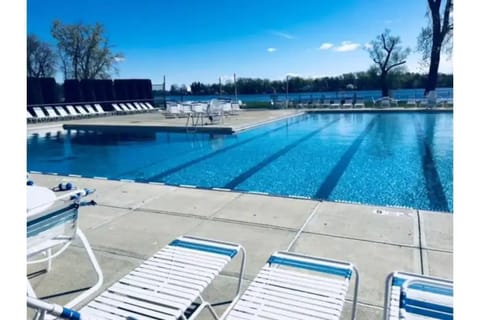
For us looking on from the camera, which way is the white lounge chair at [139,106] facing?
facing the viewer and to the right of the viewer

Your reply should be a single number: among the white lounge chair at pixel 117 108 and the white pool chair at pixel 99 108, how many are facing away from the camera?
0

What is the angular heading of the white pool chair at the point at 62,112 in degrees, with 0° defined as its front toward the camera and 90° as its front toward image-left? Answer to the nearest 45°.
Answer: approximately 315°

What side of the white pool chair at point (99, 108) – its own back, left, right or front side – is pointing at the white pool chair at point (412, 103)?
front

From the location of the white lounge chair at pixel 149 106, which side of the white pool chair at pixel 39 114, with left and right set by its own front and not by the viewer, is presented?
left

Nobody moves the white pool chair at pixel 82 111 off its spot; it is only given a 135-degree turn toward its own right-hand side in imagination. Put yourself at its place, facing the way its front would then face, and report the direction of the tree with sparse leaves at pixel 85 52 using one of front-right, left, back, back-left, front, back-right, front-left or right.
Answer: right

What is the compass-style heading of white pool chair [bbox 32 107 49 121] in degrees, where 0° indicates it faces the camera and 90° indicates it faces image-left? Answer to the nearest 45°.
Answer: approximately 315°
